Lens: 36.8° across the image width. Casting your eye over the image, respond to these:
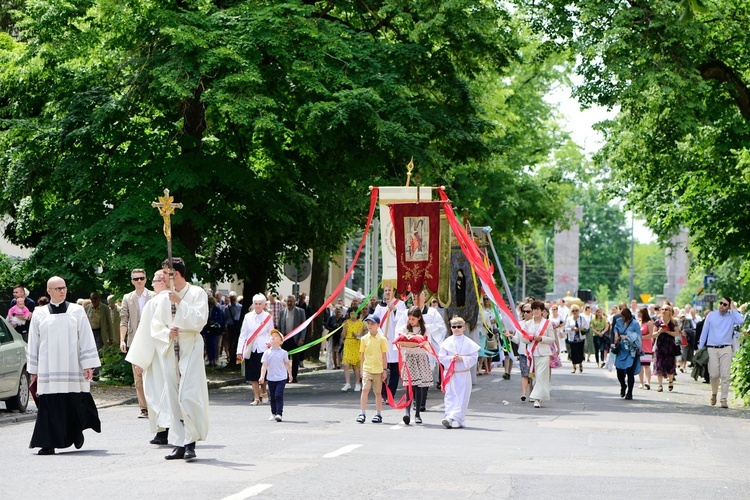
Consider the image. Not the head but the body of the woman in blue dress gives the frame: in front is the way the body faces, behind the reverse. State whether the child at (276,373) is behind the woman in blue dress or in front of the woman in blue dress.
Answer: in front

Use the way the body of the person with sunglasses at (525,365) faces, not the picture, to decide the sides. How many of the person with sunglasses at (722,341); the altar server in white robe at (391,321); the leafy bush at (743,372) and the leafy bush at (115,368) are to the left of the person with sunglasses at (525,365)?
2

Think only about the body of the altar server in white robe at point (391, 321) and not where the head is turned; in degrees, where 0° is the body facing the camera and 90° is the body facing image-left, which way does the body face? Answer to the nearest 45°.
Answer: approximately 0°

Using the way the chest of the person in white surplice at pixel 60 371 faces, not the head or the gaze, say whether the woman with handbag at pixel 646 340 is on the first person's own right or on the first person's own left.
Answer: on the first person's own left

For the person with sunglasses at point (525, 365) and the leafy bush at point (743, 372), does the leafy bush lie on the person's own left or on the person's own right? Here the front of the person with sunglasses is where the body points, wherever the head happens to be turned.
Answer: on the person's own left

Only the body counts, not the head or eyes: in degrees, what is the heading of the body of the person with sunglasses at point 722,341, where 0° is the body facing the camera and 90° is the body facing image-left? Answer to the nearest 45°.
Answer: approximately 0°

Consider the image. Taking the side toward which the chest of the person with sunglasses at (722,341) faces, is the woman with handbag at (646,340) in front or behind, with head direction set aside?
behind

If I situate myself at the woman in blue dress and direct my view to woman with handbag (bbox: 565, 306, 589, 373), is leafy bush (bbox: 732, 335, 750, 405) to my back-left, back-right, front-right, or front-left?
back-right

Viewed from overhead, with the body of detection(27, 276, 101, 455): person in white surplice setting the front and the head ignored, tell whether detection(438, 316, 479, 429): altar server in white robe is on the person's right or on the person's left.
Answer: on the person's left
